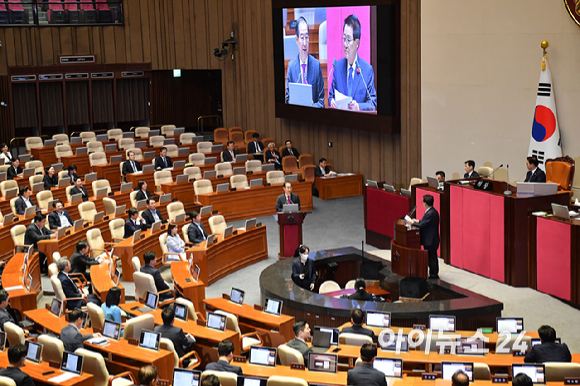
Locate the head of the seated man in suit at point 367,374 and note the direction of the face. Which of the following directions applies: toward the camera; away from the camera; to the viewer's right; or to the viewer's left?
away from the camera

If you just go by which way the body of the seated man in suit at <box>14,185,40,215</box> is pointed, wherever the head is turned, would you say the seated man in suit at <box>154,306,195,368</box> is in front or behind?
in front

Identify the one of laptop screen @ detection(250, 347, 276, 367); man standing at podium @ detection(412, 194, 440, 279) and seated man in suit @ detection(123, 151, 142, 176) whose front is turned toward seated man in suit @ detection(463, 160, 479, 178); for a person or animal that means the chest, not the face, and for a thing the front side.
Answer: seated man in suit @ detection(123, 151, 142, 176)

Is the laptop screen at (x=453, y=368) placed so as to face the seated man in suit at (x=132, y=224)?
no

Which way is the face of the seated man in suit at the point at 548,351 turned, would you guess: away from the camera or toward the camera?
away from the camera

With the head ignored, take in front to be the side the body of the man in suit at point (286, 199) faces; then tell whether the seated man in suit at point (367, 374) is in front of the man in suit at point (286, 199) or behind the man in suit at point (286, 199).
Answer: in front

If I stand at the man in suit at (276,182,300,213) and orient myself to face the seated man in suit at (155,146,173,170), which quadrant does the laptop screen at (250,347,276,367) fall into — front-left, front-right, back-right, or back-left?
back-left

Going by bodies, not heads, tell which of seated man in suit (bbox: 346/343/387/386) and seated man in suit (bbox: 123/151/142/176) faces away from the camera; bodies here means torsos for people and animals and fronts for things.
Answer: seated man in suit (bbox: 346/343/387/386)

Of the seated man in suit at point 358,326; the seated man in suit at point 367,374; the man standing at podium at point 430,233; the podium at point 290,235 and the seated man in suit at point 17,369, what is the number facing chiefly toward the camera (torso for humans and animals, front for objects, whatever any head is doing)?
1

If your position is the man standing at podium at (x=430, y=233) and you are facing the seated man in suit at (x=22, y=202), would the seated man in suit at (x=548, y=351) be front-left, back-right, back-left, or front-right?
back-left

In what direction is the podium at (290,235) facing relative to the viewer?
toward the camera

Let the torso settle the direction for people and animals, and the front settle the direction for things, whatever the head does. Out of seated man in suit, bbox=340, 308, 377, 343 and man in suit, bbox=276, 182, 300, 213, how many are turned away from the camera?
1

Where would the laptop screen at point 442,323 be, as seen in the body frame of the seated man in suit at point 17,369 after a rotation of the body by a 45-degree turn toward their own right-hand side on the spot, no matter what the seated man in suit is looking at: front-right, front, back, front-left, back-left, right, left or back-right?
front

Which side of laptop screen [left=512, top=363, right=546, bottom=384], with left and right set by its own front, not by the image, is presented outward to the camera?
front

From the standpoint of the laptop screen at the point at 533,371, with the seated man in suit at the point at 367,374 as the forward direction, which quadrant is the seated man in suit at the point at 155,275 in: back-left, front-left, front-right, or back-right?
front-right

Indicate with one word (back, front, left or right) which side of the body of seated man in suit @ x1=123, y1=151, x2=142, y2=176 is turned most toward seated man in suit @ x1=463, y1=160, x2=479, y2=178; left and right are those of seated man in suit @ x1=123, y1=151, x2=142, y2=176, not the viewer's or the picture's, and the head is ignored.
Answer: front

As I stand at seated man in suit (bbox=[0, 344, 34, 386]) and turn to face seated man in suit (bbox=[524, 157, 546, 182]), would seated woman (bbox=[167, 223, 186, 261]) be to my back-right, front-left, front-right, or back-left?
front-left

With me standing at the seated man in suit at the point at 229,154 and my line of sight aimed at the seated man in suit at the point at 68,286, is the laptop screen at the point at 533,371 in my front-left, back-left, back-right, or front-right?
front-left

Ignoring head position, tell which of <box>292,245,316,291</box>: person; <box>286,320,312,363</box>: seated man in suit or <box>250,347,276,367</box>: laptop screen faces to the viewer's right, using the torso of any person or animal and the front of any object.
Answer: the seated man in suit

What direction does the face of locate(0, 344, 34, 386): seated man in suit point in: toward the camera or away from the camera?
away from the camera

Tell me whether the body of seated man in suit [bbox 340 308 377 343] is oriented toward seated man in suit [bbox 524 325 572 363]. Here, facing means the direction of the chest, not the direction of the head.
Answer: no
